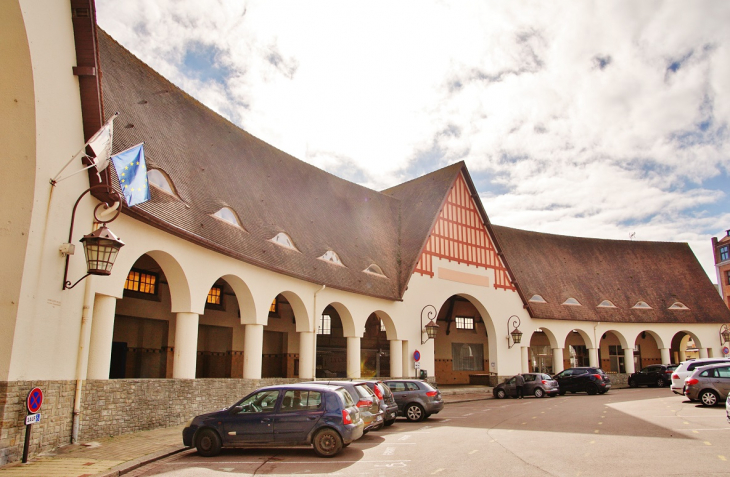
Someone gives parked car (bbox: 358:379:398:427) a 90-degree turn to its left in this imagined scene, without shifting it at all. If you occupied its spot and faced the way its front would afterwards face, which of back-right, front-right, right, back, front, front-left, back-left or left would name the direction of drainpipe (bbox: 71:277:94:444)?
front

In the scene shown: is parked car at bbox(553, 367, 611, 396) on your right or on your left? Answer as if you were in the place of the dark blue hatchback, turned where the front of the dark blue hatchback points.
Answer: on your right

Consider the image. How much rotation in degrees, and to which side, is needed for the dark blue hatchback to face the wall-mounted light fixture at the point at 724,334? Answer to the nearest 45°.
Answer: approximately 135° to its right

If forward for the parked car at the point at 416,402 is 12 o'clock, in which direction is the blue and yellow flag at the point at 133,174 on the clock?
The blue and yellow flag is roughly at 9 o'clock from the parked car.

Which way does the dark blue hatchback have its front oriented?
to the viewer's left

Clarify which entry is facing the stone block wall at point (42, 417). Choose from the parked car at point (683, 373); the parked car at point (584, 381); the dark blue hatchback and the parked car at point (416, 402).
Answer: the dark blue hatchback

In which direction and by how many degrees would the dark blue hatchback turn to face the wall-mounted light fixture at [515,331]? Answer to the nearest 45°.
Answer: approximately 135° to its right

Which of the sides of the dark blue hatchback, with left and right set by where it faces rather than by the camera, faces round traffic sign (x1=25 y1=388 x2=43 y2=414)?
front

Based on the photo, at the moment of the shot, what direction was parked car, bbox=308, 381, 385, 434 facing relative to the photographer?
facing away from the viewer and to the left of the viewer
